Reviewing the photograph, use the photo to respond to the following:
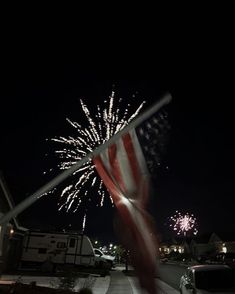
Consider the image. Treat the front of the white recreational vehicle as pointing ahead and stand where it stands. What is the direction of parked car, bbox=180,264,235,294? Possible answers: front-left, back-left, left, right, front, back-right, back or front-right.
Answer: right

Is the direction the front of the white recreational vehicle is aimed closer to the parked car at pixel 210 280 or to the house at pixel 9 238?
the parked car

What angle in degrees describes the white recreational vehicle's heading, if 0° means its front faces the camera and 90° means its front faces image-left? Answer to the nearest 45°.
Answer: approximately 270°

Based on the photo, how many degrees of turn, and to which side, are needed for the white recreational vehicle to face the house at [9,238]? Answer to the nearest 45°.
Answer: approximately 135° to its right
